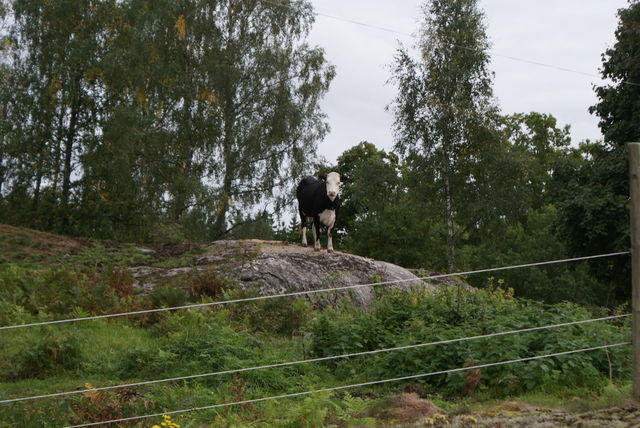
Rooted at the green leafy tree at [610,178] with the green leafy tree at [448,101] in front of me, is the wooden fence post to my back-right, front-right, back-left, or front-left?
back-left

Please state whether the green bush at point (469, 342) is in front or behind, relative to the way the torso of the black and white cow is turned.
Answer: in front

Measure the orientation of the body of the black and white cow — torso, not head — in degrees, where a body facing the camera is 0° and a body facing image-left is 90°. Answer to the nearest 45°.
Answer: approximately 315°

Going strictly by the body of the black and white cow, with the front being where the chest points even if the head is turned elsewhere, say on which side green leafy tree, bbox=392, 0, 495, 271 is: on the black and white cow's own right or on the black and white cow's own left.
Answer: on the black and white cow's own left

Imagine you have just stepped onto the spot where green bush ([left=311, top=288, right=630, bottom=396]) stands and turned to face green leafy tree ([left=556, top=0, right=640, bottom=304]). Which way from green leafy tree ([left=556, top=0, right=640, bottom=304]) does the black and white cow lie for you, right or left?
left

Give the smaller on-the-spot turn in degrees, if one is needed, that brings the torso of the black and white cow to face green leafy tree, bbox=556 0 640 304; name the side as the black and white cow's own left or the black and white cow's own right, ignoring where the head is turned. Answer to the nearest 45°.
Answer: approximately 90° to the black and white cow's own left

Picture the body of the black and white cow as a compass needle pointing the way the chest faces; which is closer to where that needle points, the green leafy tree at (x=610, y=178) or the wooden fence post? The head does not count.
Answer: the wooden fence post
